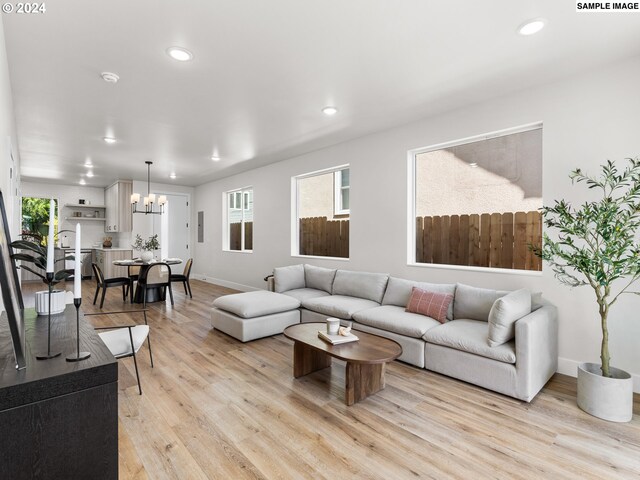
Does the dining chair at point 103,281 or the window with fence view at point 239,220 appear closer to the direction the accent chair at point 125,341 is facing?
the window with fence view

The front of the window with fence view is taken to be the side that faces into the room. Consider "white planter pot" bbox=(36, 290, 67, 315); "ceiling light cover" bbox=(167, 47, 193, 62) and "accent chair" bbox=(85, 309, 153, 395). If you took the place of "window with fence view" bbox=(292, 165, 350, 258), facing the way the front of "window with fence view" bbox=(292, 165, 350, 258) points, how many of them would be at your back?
0

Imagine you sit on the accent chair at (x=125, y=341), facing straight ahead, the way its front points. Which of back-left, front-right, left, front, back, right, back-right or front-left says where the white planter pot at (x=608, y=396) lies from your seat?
front-right

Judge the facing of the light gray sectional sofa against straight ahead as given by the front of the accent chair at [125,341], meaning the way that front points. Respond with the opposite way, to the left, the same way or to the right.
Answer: the opposite way

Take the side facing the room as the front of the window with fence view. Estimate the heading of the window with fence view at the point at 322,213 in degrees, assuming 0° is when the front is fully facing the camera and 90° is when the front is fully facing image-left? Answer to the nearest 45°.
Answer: approximately 45°

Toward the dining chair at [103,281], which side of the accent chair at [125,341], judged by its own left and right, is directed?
left

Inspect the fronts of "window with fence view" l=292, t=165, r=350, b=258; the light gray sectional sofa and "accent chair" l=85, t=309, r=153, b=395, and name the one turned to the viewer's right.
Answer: the accent chair

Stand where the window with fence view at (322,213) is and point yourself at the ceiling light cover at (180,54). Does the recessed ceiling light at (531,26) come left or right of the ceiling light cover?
left

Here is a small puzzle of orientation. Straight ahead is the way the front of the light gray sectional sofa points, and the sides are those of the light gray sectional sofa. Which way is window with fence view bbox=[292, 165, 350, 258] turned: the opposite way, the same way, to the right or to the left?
the same way

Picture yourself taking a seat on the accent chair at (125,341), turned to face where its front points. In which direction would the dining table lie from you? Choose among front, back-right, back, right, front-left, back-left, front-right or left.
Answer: left

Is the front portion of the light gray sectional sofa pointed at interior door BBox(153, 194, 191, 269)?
no

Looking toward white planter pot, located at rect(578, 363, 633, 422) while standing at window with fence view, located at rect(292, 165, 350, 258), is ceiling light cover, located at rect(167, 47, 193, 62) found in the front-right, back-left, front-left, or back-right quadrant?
front-right

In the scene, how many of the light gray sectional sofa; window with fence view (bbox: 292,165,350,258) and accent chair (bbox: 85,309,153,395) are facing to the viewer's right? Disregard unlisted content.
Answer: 1

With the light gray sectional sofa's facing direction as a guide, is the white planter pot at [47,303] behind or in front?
in front

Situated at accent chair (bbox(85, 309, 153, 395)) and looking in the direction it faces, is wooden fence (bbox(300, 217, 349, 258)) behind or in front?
in front

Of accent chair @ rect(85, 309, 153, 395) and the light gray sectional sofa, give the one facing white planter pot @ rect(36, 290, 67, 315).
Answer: the light gray sectional sofa

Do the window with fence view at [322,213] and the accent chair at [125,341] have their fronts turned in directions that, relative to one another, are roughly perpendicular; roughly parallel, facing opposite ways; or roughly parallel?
roughly parallel, facing opposite ways

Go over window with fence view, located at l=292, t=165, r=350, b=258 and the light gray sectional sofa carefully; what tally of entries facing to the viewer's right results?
0

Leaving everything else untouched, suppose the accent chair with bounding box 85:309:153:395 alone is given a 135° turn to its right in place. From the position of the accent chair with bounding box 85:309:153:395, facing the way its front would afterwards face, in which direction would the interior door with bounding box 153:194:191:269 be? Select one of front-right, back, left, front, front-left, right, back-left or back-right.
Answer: back-right

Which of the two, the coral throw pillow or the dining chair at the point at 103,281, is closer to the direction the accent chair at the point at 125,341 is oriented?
the coral throw pillow

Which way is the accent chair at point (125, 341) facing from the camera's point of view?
to the viewer's right

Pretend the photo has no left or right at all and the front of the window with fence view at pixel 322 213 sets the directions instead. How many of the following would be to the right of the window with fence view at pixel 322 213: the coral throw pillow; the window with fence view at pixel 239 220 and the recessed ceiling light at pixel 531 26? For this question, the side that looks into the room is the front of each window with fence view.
1
